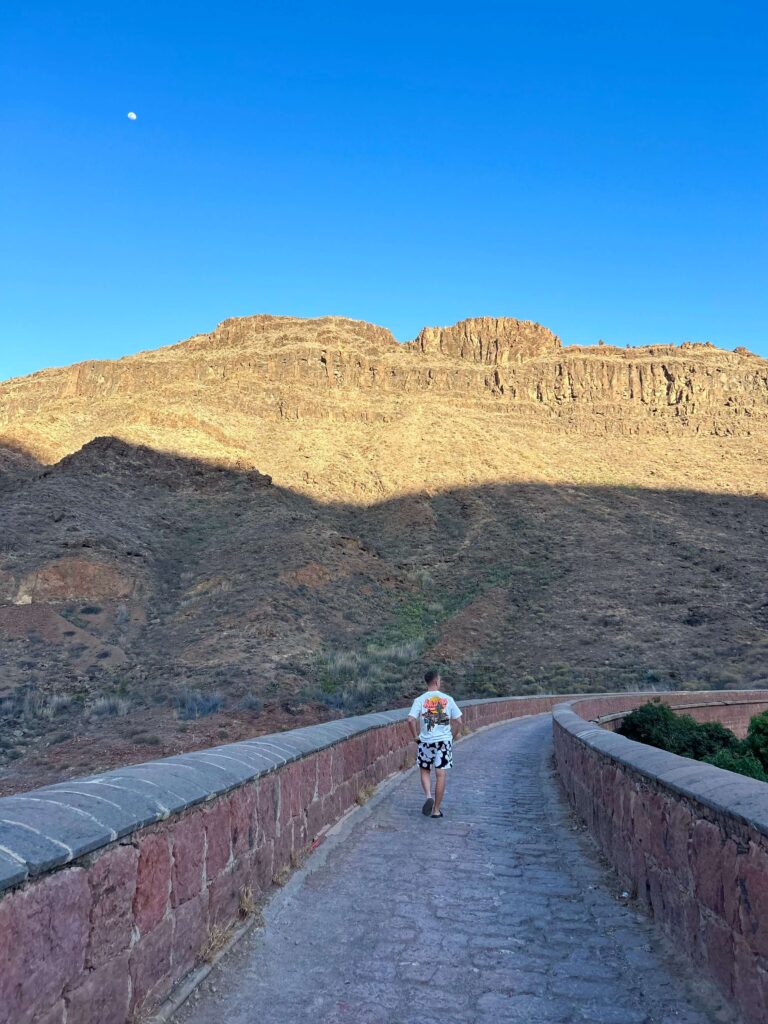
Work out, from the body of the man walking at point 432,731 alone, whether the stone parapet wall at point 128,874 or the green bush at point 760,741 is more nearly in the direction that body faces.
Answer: the green bush

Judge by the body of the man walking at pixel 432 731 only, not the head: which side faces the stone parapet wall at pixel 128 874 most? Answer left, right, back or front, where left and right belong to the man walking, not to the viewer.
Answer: back

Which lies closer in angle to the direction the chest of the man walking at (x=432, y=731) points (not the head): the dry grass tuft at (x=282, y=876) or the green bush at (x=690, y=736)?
the green bush

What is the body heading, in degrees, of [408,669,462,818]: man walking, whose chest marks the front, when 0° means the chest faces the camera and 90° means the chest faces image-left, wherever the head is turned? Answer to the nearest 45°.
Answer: approximately 180°

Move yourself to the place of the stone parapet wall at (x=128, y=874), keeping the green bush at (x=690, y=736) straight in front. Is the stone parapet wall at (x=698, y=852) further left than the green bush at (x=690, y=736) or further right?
right

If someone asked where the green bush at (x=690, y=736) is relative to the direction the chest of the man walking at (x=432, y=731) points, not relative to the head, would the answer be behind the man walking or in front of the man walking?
in front

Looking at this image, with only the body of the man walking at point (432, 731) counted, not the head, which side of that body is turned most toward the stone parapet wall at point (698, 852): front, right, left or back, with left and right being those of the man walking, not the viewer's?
back

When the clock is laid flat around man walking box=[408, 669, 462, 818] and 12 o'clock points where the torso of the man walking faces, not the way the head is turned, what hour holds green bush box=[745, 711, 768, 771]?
The green bush is roughly at 1 o'clock from the man walking.

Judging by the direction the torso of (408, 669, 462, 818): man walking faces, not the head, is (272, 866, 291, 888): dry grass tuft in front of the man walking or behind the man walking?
behind

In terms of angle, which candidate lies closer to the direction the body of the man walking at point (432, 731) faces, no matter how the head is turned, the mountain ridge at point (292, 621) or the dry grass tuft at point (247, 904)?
the mountain ridge

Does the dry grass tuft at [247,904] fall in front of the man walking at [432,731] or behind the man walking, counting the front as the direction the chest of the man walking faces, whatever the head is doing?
behind

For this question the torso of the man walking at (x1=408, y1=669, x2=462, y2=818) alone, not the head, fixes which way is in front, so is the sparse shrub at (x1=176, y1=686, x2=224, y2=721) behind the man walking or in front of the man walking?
in front

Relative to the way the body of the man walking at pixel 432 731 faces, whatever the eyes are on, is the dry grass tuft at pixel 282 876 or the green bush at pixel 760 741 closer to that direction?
the green bush

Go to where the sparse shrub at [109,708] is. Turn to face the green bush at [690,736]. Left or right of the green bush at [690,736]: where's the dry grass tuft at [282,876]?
right

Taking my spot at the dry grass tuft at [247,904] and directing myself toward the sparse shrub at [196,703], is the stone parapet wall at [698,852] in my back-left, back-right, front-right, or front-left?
back-right

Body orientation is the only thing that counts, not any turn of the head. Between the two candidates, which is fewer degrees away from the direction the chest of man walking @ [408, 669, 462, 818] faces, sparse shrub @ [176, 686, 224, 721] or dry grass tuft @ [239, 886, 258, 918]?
the sparse shrub
